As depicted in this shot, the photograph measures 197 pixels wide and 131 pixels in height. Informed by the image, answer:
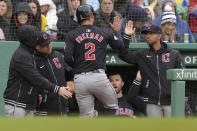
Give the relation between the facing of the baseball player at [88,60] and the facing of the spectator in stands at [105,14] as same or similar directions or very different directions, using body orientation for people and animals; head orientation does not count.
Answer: very different directions

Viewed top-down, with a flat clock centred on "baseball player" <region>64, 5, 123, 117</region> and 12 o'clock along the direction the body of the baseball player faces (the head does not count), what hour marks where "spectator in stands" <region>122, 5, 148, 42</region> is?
The spectator in stands is roughly at 1 o'clock from the baseball player.

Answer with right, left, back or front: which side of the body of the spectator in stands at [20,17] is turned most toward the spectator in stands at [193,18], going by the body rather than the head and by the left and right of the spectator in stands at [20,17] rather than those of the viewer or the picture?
left

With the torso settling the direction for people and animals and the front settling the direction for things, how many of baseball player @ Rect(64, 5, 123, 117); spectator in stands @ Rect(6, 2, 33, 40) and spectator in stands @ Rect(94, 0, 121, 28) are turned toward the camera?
2

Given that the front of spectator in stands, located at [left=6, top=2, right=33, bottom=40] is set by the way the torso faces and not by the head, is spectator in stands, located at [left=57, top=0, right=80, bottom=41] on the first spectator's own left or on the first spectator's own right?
on the first spectator's own left

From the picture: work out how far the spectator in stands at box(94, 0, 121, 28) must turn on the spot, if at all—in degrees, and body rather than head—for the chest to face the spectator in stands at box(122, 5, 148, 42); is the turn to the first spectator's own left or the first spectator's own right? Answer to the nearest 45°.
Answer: approximately 90° to the first spectator's own left

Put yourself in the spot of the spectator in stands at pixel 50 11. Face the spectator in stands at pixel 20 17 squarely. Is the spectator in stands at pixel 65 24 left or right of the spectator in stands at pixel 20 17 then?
left

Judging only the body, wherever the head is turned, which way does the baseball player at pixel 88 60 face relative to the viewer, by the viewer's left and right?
facing away from the viewer

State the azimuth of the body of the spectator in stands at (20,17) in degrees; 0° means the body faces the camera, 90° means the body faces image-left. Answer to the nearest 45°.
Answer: approximately 0°

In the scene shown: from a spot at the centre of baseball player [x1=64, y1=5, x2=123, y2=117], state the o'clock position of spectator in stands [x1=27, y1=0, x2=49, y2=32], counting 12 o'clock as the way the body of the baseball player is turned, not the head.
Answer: The spectator in stands is roughly at 11 o'clock from the baseball player.

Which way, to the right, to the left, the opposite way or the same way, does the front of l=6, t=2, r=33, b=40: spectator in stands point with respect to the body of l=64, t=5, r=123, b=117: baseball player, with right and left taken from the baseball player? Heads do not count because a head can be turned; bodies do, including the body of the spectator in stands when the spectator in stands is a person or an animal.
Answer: the opposite way
